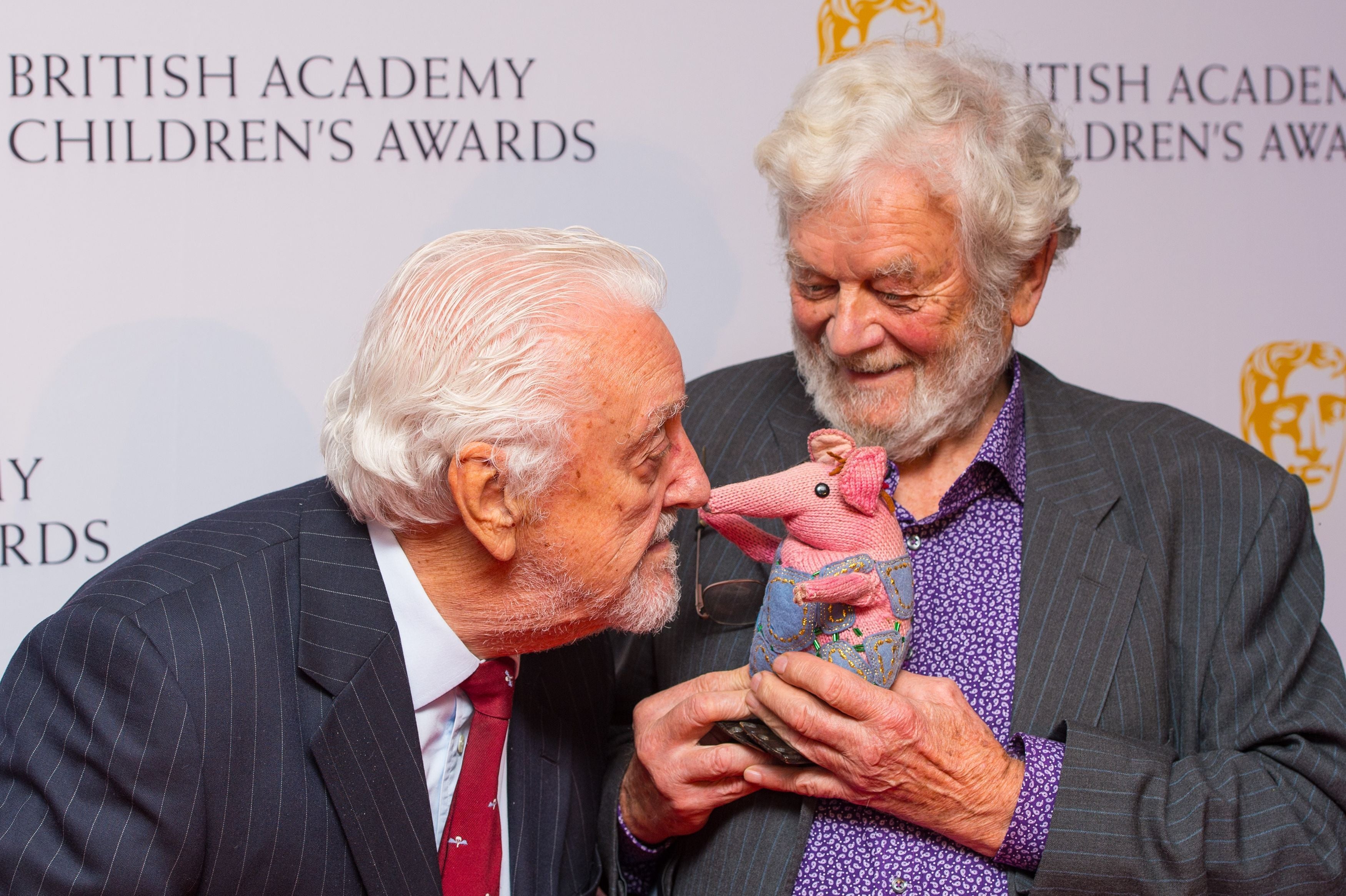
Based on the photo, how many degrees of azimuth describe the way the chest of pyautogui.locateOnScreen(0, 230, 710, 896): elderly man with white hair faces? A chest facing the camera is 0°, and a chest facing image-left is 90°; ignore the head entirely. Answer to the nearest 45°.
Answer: approximately 315°

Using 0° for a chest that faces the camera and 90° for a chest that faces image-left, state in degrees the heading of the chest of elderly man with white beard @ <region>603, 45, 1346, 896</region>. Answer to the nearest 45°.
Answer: approximately 45°

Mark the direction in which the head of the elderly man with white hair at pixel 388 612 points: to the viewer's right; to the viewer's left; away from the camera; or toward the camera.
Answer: to the viewer's right

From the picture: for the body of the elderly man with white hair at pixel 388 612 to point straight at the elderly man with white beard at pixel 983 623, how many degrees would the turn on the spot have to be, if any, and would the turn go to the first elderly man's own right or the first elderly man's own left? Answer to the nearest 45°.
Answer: approximately 45° to the first elderly man's own left
